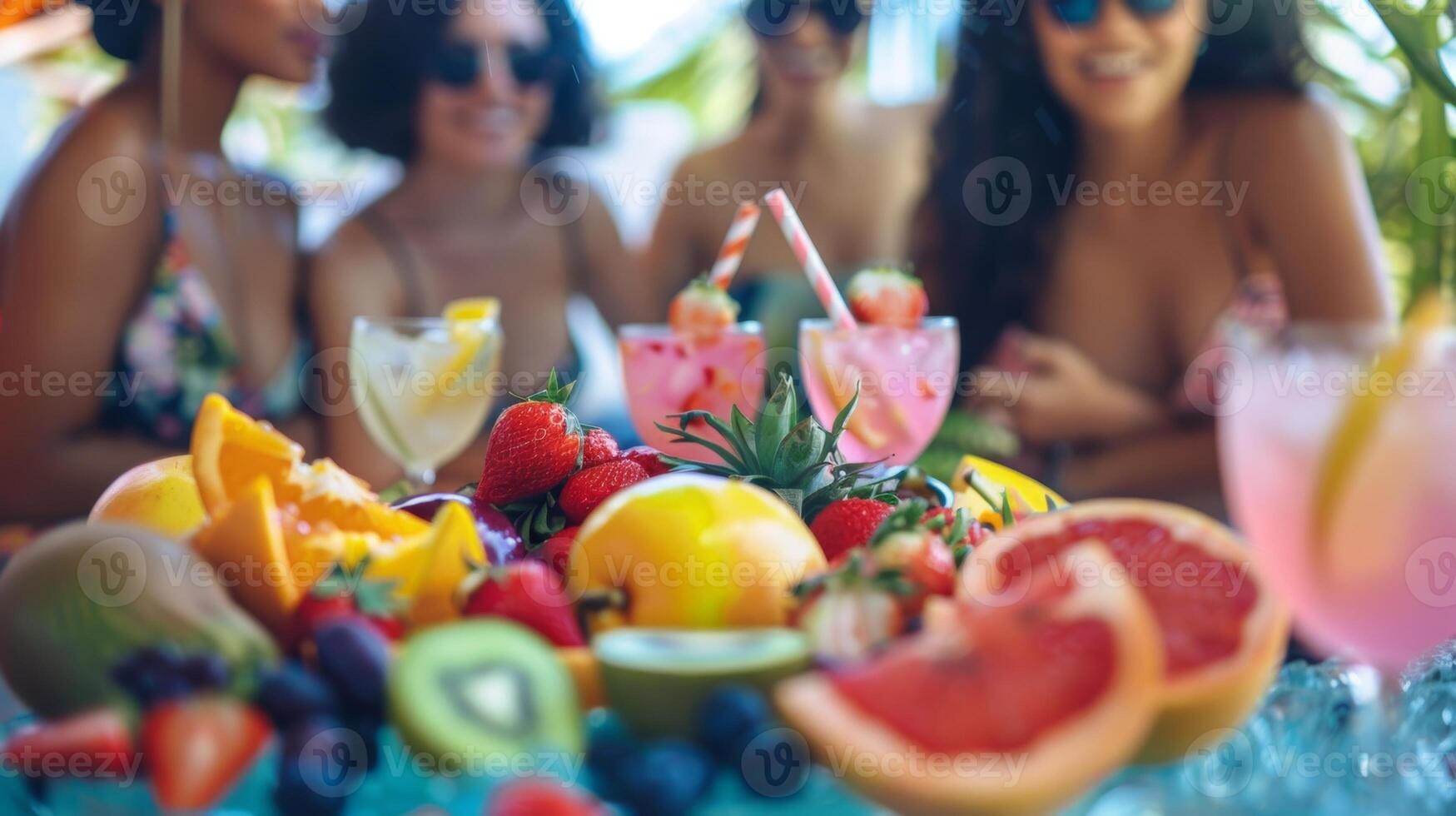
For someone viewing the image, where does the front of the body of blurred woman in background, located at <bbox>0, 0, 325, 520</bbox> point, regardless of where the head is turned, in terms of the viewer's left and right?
facing the viewer and to the right of the viewer

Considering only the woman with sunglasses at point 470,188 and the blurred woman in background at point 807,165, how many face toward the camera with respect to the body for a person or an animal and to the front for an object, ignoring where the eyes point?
2

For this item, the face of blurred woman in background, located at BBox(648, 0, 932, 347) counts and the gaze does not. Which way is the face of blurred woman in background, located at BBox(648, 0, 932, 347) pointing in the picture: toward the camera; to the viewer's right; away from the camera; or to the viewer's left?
toward the camera

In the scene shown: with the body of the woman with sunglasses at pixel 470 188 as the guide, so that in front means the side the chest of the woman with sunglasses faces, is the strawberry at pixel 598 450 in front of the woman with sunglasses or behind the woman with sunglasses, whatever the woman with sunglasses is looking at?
in front

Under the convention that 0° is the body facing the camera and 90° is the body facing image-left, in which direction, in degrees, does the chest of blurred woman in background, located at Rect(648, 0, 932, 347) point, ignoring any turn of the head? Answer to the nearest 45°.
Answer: approximately 0°

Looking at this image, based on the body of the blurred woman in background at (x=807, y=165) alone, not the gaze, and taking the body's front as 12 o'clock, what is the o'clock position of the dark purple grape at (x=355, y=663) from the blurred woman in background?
The dark purple grape is roughly at 12 o'clock from the blurred woman in background.

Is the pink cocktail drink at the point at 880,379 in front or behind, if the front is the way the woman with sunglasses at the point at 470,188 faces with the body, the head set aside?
in front

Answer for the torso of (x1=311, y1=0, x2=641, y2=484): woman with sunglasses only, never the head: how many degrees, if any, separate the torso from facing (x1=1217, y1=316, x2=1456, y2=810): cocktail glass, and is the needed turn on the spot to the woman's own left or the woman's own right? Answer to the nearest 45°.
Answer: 0° — they already face it

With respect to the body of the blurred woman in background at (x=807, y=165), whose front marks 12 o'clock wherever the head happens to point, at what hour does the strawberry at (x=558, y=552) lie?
The strawberry is roughly at 12 o'clock from the blurred woman in background.

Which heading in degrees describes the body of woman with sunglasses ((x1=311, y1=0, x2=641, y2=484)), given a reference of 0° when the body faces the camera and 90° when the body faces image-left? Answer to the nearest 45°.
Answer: approximately 0°

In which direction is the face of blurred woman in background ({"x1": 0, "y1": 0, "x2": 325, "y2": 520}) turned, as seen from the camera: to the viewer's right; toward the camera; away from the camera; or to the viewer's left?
to the viewer's right

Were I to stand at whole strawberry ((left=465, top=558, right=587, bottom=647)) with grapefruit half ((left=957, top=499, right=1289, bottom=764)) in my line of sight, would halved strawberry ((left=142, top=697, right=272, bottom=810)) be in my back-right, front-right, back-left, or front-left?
back-right
